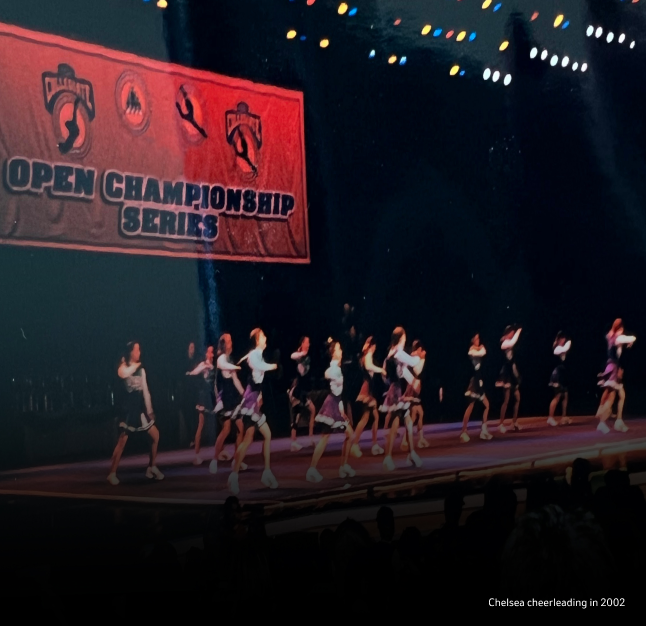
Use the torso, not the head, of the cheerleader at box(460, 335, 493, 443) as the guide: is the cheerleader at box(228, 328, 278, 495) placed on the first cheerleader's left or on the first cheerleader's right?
on the first cheerleader's right

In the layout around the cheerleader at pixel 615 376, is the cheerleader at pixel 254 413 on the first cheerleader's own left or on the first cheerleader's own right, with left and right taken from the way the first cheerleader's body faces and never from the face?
on the first cheerleader's own right

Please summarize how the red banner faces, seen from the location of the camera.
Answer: facing the viewer and to the right of the viewer
